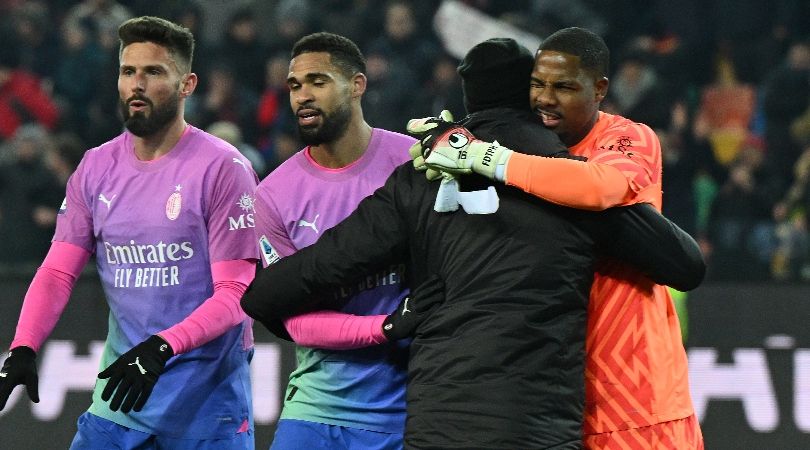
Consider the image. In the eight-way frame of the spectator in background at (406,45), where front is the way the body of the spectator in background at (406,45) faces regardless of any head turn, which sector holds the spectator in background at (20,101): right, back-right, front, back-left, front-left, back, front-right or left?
right

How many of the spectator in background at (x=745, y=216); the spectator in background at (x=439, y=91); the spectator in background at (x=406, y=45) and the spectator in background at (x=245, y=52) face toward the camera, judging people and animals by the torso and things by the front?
4

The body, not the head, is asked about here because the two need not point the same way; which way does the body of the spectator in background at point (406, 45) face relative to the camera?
toward the camera

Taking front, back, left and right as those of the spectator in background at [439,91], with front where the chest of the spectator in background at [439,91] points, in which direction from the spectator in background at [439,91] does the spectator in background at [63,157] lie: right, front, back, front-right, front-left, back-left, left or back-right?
right

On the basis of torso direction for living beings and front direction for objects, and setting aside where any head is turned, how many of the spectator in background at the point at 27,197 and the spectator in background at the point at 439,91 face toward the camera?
2

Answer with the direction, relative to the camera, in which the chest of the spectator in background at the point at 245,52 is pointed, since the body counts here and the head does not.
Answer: toward the camera

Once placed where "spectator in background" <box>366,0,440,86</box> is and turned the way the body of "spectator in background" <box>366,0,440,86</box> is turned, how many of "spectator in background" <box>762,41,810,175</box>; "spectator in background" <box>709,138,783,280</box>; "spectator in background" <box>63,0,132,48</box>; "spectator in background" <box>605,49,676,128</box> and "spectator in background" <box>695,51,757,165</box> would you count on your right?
1

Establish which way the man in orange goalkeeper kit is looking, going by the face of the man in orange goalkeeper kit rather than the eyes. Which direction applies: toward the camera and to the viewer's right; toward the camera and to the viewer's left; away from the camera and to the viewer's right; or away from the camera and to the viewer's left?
toward the camera and to the viewer's left

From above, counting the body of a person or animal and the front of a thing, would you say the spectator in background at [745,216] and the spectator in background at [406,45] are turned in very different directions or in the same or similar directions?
same or similar directions

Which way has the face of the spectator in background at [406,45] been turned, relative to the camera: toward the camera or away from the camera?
toward the camera

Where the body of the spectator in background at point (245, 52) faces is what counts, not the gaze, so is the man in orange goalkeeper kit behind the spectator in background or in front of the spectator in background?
in front
